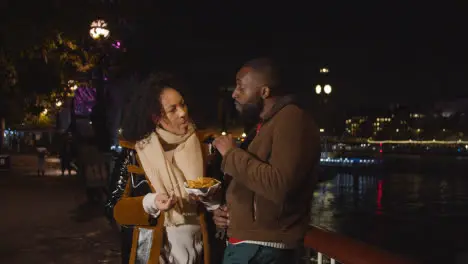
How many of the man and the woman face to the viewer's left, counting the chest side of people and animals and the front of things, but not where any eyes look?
1

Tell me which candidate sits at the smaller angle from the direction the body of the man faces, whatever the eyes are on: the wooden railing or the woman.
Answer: the woman

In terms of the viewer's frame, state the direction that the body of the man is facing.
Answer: to the viewer's left

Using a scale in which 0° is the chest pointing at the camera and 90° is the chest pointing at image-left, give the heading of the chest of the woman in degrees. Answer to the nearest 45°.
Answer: approximately 315°

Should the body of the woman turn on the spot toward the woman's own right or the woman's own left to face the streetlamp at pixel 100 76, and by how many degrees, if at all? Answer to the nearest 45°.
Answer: approximately 135° to the woman's own left

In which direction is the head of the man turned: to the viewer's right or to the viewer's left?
to the viewer's left
